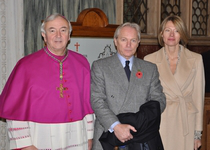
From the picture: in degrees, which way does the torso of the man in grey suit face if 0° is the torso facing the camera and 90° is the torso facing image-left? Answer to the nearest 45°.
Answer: approximately 0°

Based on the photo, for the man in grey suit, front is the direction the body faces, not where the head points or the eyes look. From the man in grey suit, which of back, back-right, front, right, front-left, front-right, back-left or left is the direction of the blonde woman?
back-left

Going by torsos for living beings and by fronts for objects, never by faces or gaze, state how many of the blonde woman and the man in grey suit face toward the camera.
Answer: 2

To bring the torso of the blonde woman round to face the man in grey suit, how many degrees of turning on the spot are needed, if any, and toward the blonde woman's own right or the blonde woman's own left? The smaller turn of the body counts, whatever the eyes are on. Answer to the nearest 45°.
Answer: approximately 45° to the blonde woman's own right

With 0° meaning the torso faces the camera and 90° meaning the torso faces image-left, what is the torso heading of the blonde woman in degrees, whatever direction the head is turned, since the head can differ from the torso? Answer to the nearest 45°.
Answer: approximately 0°
